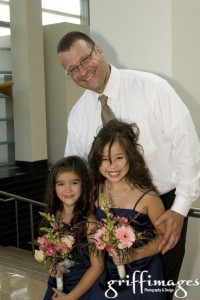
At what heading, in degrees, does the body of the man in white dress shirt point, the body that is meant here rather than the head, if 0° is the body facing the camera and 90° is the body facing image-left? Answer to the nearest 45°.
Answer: approximately 45°
